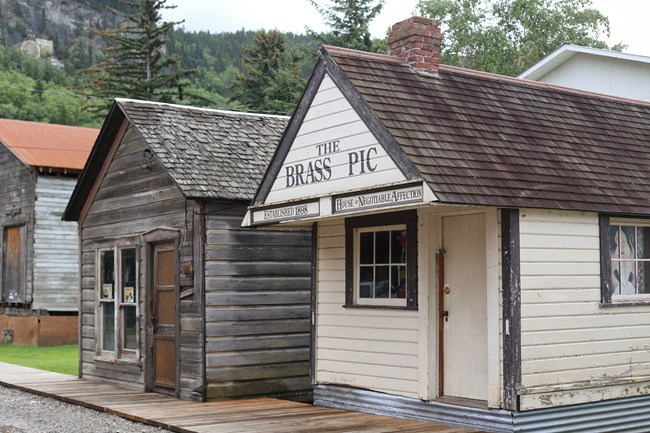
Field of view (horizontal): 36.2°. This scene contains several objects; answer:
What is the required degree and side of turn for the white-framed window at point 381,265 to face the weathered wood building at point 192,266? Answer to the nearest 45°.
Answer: approximately 90° to its right

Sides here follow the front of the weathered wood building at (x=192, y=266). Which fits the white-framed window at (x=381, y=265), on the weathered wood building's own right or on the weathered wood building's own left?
on the weathered wood building's own left

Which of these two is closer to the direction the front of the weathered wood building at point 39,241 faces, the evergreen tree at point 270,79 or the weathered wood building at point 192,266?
the weathered wood building

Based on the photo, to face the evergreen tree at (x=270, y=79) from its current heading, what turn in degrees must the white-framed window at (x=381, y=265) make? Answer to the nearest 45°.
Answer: approximately 135° to its right

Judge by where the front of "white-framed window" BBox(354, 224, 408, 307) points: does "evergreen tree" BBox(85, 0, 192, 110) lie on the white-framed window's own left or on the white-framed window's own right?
on the white-framed window's own right

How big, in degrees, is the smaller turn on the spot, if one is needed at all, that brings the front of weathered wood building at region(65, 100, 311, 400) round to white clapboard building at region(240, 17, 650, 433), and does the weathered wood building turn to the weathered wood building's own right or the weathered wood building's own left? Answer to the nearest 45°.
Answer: approximately 90° to the weathered wood building's own left

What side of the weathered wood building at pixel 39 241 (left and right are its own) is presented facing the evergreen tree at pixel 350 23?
back

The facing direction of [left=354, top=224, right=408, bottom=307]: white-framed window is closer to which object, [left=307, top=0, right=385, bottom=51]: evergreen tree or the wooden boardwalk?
the wooden boardwalk
